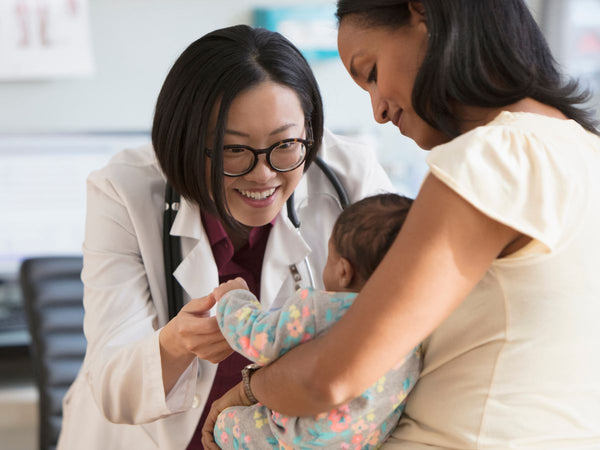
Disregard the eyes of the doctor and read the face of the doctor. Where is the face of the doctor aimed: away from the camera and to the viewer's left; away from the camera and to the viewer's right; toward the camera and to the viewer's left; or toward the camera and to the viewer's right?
toward the camera and to the viewer's right

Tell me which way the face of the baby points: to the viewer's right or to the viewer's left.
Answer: to the viewer's left

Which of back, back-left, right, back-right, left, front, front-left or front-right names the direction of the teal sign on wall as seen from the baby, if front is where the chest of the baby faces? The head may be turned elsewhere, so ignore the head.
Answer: front-right

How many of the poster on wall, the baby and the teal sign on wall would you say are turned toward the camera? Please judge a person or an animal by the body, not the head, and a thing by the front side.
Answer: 2

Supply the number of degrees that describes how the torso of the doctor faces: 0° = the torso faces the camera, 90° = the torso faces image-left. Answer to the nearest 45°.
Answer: approximately 315°

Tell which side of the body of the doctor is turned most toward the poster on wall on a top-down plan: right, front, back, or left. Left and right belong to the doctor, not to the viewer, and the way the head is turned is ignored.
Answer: back

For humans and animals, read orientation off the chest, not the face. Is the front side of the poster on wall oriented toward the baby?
yes

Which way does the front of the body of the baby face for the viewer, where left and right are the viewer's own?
facing away from the viewer and to the left of the viewer

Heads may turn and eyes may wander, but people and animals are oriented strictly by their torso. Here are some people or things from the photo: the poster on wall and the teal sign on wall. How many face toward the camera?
2

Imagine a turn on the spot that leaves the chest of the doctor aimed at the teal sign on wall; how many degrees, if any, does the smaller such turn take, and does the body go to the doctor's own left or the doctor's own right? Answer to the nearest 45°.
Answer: approximately 135° to the doctor's own left

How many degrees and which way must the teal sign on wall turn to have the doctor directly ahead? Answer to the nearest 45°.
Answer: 0° — it already faces them

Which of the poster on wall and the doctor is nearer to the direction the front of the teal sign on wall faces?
the doctor

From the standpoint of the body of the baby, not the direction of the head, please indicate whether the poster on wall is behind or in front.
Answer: in front
